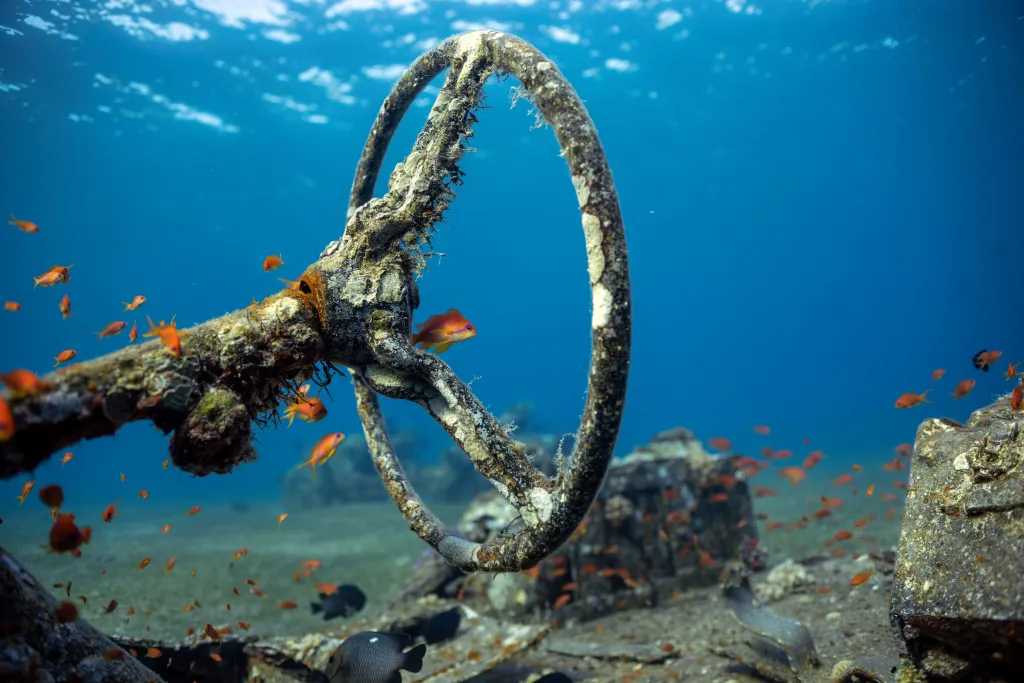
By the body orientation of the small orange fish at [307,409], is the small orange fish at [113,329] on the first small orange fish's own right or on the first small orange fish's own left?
on the first small orange fish's own left

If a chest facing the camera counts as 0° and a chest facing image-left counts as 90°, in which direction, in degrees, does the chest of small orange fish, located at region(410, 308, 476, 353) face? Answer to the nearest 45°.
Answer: approximately 270°

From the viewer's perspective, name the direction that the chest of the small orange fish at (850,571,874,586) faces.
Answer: to the viewer's left

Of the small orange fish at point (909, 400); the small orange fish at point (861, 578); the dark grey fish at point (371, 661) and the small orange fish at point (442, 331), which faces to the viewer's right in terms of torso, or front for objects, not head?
the small orange fish at point (442, 331)

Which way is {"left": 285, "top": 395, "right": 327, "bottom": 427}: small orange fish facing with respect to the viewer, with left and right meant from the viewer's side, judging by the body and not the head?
facing to the right of the viewer

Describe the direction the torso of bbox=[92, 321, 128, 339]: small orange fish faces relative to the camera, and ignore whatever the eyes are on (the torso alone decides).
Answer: to the viewer's right

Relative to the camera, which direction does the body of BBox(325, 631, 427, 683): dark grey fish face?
to the viewer's left

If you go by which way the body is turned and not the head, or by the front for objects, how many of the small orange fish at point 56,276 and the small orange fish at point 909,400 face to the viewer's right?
1

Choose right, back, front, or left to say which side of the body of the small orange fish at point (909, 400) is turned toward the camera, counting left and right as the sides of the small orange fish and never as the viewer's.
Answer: left

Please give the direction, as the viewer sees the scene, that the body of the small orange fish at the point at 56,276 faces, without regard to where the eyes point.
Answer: to the viewer's right

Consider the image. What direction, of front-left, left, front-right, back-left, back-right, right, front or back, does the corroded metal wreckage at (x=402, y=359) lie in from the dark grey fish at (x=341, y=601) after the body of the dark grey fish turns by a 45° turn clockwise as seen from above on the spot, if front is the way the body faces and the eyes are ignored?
front-right
